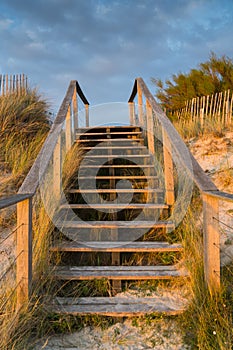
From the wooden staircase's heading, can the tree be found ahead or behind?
behind

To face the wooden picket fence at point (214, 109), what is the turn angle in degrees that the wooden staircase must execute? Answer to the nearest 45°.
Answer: approximately 135° to its left

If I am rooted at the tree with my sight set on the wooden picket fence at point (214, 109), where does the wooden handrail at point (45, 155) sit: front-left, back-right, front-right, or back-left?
front-right

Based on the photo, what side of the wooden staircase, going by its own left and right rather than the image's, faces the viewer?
front
